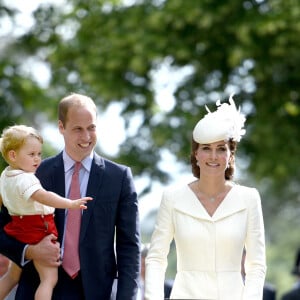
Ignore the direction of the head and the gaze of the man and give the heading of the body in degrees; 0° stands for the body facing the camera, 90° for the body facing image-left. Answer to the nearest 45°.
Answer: approximately 0°

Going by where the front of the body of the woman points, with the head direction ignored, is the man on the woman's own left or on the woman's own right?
on the woman's own right

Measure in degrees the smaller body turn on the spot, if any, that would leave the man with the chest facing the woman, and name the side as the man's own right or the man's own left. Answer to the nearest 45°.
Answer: approximately 90° to the man's own left

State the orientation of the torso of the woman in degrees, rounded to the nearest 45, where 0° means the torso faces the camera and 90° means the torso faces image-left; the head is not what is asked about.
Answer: approximately 0°

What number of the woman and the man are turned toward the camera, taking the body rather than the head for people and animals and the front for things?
2
